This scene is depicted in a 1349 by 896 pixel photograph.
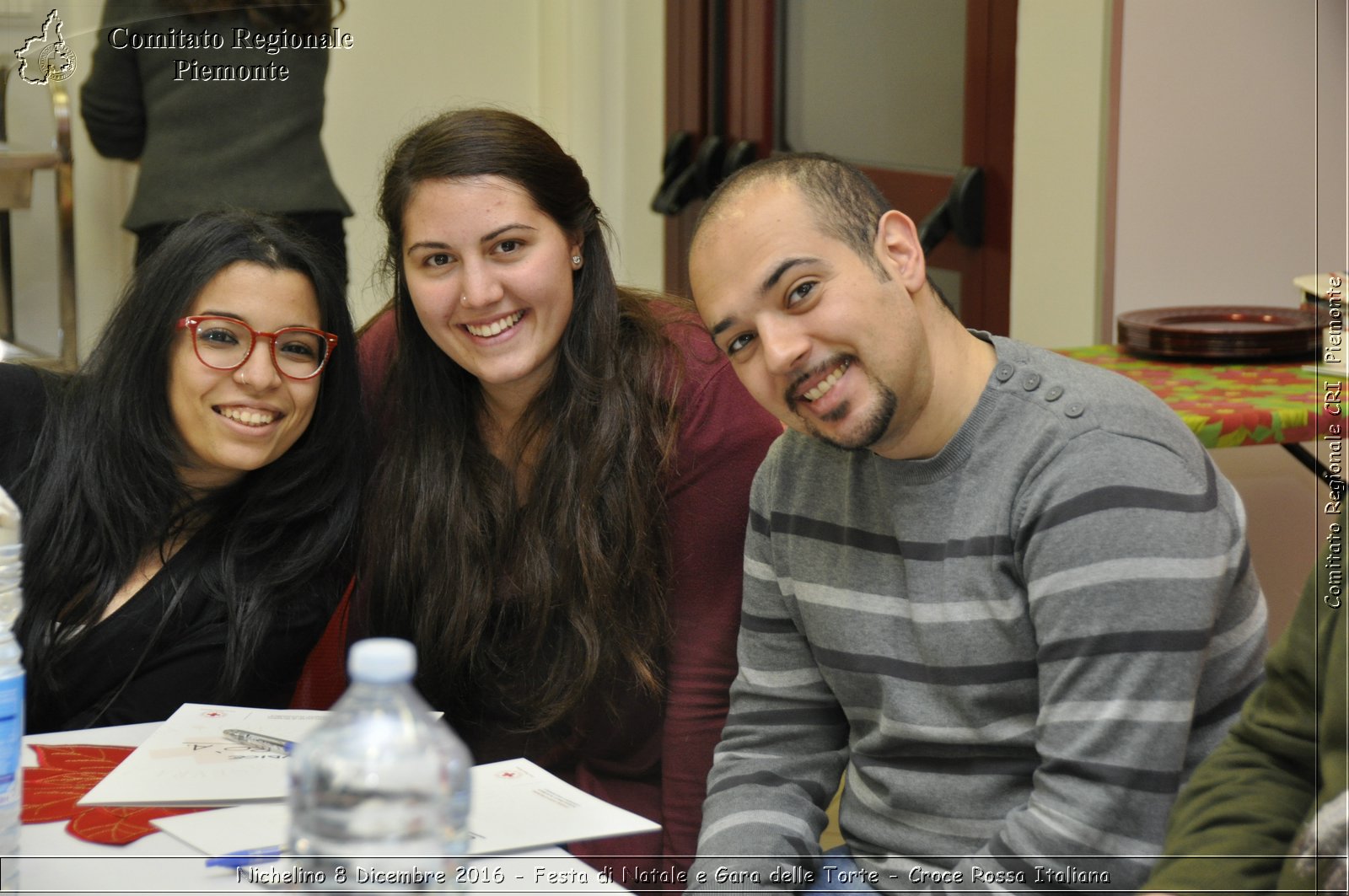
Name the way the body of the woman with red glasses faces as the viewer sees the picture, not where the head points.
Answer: toward the camera

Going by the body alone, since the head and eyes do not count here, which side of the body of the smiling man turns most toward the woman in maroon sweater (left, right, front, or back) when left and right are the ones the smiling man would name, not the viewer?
right

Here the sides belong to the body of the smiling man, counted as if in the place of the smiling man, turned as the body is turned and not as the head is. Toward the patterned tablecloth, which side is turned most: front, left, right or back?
back

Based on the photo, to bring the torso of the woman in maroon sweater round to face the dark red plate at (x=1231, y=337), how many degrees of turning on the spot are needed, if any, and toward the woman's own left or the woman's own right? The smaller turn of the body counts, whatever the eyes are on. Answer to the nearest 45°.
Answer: approximately 180°

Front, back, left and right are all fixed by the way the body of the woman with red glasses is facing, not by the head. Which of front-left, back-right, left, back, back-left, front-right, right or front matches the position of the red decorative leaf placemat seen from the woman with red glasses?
front

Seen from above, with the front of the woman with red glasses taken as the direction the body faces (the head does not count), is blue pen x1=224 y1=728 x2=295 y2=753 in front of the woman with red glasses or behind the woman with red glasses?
in front

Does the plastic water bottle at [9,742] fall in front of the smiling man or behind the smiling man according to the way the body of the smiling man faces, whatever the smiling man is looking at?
in front

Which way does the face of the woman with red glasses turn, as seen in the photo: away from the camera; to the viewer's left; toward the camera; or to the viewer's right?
toward the camera

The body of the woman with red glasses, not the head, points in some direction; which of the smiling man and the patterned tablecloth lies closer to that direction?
the smiling man

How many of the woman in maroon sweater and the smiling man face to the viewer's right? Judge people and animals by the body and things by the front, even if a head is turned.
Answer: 0

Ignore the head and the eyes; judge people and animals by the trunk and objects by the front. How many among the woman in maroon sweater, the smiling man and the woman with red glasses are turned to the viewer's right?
0

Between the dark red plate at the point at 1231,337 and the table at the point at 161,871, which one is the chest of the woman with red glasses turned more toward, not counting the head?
the table

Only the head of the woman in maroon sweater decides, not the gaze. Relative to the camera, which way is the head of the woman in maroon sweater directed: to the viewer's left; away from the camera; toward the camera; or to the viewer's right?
toward the camera

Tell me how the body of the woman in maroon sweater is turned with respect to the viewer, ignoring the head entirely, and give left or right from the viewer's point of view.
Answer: facing the viewer and to the left of the viewer
